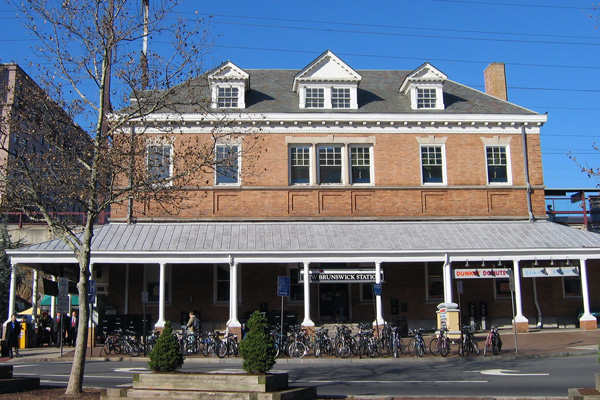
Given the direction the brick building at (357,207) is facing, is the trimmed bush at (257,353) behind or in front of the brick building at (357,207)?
in front

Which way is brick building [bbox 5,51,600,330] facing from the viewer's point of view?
toward the camera

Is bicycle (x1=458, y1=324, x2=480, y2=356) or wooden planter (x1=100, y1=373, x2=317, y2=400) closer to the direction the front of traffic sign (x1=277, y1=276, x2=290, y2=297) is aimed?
the wooden planter

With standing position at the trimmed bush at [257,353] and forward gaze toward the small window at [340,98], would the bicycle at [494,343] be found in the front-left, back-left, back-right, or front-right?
front-right

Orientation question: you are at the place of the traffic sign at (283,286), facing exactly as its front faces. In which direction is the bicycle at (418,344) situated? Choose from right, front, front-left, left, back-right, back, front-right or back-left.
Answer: left

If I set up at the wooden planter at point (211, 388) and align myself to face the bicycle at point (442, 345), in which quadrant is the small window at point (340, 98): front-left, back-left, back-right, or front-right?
front-left

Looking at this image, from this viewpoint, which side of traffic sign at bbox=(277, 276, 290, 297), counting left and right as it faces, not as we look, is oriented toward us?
front
